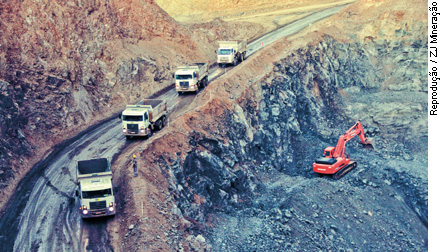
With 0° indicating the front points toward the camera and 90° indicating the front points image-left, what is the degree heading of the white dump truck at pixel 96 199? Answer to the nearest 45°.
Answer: approximately 0°

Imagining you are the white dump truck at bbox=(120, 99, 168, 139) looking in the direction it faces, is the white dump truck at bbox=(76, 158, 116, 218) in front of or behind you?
in front

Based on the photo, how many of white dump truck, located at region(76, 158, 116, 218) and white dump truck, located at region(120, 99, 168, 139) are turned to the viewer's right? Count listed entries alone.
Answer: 0

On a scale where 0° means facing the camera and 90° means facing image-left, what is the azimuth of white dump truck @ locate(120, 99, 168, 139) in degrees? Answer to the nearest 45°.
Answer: approximately 45°

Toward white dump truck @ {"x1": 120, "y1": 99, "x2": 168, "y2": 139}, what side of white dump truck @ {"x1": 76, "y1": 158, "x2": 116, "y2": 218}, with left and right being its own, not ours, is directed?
back
